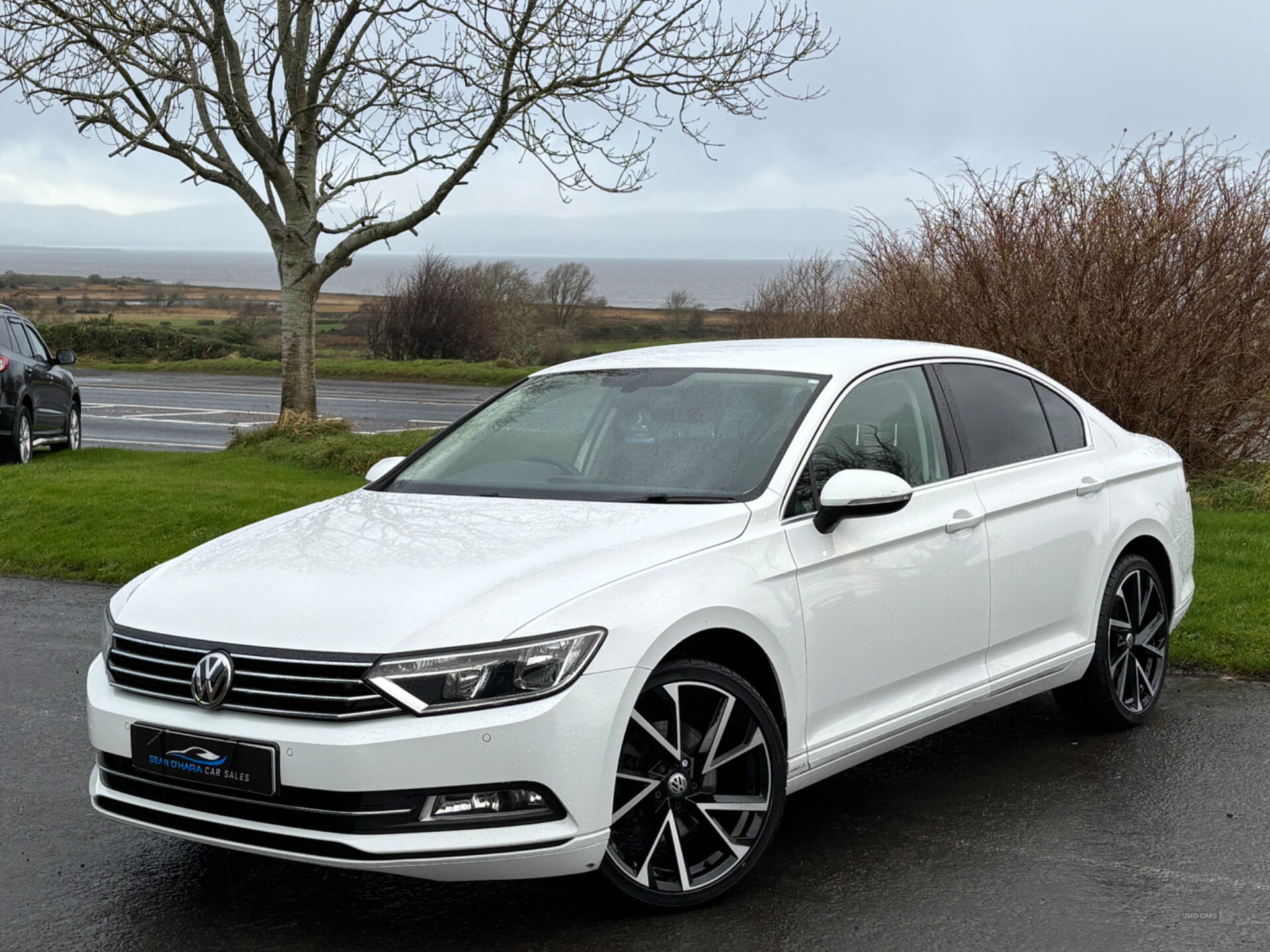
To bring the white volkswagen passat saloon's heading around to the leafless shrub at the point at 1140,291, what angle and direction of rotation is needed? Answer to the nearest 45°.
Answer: approximately 180°

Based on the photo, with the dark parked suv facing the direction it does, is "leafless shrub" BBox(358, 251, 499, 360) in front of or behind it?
in front

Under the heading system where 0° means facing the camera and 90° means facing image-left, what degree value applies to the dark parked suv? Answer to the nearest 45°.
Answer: approximately 225°

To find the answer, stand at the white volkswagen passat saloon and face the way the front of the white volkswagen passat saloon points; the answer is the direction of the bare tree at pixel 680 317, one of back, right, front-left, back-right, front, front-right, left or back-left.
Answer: back-right

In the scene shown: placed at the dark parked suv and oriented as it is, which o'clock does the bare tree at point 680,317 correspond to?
The bare tree is roughly at 12 o'clock from the dark parked suv.

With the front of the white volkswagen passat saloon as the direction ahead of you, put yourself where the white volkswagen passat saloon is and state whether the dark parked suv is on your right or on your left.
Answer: on your right

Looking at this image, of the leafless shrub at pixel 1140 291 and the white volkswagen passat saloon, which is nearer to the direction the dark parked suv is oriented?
the leafless shrub

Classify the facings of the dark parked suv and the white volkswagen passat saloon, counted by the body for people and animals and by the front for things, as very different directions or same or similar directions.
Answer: very different directions

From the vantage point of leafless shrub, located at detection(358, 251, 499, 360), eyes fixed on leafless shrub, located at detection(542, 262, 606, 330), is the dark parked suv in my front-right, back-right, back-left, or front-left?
back-right

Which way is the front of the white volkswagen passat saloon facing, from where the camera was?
facing the viewer and to the left of the viewer

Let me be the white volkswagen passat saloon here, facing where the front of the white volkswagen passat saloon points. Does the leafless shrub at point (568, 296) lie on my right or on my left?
on my right
